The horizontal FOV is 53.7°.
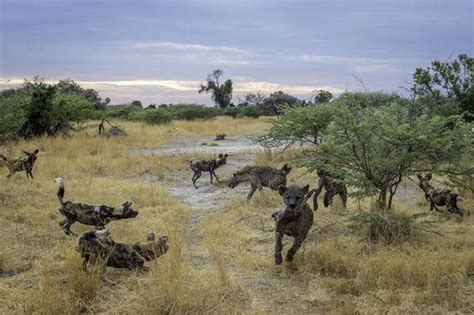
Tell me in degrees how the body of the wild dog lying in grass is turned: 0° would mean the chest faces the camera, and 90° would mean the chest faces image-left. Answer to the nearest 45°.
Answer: approximately 270°

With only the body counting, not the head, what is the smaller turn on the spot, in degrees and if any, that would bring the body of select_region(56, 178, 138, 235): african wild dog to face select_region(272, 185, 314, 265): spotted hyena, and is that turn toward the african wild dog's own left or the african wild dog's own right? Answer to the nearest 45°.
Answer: approximately 45° to the african wild dog's own right

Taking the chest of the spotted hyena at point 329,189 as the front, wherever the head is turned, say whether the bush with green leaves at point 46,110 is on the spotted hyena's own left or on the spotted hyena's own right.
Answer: on the spotted hyena's own right

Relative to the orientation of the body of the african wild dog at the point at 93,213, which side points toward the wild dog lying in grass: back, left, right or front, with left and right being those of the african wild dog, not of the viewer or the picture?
right

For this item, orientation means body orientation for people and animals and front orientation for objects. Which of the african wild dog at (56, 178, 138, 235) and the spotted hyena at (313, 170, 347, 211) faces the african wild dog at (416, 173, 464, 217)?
the african wild dog at (56, 178, 138, 235)

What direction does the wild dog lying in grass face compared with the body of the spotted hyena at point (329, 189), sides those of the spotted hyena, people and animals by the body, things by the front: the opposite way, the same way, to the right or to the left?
the opposite way

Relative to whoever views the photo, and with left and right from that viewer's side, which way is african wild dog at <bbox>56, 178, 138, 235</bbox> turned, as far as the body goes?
facing to the right of the viewer

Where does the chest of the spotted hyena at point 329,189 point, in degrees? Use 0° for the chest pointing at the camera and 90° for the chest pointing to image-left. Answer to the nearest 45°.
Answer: approximately 45°

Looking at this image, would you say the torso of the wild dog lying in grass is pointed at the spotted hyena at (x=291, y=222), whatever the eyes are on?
yes

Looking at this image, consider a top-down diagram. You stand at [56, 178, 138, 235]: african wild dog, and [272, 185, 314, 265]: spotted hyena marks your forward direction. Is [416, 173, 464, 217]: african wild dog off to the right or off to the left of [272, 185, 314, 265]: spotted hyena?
left
